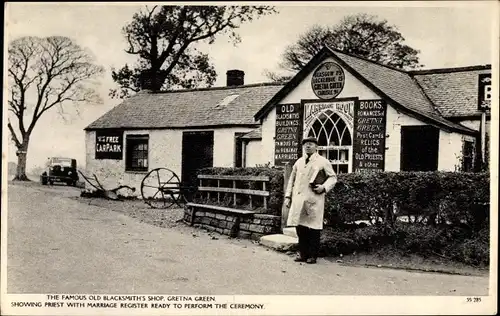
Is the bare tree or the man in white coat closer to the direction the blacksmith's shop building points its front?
the man in white coat

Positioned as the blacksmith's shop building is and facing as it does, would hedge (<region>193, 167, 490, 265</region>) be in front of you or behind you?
in front

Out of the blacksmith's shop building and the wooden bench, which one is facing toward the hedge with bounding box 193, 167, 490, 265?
the blacksmith's shop building

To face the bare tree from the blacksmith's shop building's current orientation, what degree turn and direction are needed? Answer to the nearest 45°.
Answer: approximately 45° to its right

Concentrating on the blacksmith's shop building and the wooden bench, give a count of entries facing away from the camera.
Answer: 0

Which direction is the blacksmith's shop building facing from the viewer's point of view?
toward the camera

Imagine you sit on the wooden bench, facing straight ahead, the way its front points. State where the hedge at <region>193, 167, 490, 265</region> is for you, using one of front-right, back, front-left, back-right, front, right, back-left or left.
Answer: left

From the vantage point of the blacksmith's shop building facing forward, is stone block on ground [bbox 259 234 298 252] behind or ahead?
ahead

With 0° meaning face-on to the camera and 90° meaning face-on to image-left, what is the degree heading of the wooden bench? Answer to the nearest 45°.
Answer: approximately 45°
